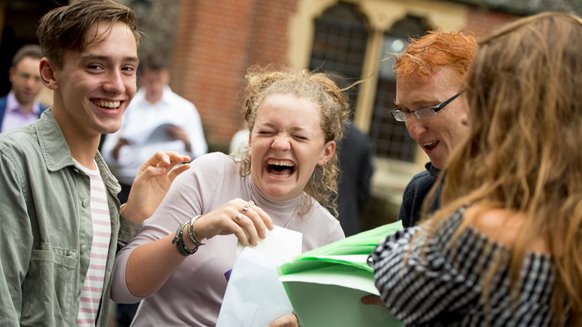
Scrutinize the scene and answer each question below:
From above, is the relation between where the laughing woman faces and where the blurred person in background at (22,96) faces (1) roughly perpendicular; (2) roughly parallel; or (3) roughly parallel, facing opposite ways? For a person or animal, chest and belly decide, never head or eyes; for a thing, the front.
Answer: roughly parallel

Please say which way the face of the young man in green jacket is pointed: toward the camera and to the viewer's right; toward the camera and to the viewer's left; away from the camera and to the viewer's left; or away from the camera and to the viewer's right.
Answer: toward the camera and to the viewer's right

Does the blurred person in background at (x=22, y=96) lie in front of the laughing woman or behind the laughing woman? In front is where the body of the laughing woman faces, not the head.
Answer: behind

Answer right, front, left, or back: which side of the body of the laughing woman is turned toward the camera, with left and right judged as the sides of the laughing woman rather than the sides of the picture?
front

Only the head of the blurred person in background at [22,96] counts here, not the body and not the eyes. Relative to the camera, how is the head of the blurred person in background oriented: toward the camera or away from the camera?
toward the camera

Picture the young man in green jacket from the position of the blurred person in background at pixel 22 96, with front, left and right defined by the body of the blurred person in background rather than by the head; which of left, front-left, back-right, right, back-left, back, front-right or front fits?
front

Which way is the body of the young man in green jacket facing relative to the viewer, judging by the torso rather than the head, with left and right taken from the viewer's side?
facing the viewer and to the right of the viewer

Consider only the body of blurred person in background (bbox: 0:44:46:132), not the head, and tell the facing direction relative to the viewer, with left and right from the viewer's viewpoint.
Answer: facing the viewer

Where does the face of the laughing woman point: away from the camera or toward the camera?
toward the camera

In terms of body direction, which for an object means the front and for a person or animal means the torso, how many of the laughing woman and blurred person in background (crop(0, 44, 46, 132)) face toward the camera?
2

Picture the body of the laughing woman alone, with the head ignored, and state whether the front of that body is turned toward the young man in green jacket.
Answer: no

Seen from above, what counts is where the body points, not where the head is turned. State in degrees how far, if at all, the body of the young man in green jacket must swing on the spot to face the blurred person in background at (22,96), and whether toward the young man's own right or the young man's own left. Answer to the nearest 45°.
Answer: approximately 135° to the young man's own left
